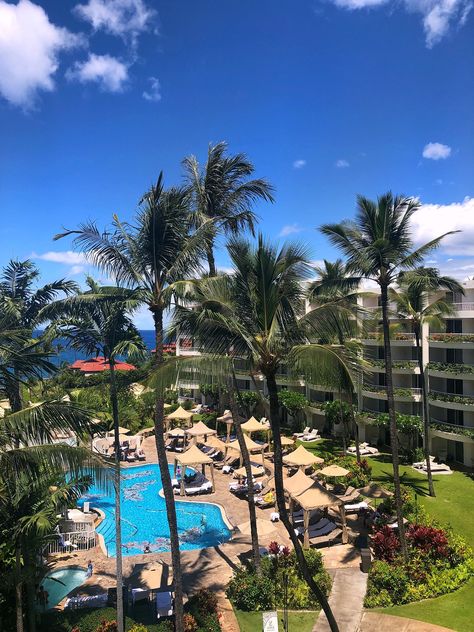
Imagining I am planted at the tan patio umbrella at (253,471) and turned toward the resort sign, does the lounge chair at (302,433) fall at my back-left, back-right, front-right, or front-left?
back-left

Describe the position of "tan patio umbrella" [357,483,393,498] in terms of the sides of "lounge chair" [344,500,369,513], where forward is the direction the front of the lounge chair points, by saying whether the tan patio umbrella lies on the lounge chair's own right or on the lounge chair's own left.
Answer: on the lounge chair's own right

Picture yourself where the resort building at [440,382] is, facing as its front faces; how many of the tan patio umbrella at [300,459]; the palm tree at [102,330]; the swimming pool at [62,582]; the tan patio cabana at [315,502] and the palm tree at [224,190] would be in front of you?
5

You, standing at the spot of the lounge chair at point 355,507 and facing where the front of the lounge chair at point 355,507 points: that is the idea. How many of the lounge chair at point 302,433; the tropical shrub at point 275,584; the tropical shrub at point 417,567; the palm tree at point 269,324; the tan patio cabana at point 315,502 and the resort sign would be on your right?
1

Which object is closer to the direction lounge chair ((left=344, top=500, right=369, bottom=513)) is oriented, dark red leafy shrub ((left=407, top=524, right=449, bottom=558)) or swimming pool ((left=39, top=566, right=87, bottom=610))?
the swimming pool

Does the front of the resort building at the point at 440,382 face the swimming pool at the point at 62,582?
yes

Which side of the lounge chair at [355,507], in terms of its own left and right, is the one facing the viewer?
left

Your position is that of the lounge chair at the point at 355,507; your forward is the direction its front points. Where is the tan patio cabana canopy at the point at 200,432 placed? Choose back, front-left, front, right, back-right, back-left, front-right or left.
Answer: front-right

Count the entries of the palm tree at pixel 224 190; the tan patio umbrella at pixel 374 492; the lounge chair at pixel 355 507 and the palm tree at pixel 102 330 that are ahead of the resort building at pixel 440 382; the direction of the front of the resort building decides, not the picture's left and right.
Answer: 4

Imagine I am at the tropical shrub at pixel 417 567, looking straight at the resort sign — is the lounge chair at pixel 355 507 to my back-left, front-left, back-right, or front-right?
back-right

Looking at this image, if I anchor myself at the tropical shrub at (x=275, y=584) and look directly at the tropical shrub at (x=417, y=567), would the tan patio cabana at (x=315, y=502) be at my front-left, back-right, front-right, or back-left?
front-left

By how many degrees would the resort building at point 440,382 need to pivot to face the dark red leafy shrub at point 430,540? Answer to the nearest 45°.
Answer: approximately 45° to its left

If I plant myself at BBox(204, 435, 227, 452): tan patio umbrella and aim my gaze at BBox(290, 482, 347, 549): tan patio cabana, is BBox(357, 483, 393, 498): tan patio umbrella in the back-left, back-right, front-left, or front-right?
front-left

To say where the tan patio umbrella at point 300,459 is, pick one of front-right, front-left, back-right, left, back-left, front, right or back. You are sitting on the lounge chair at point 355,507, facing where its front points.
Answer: front-right

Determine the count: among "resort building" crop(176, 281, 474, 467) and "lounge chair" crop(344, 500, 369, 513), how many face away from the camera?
0

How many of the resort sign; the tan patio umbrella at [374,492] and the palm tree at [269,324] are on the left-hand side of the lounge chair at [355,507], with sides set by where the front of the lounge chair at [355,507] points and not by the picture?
2

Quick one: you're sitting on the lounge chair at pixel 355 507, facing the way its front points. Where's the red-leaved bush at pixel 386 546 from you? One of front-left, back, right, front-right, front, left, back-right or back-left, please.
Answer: left

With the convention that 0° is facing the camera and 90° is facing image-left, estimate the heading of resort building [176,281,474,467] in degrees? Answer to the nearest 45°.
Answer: approximately 45°
